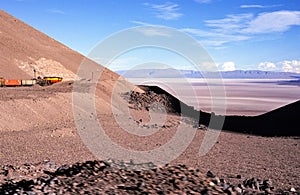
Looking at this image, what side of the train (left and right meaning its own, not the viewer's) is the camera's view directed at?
right

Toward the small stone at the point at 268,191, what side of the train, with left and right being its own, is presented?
right
